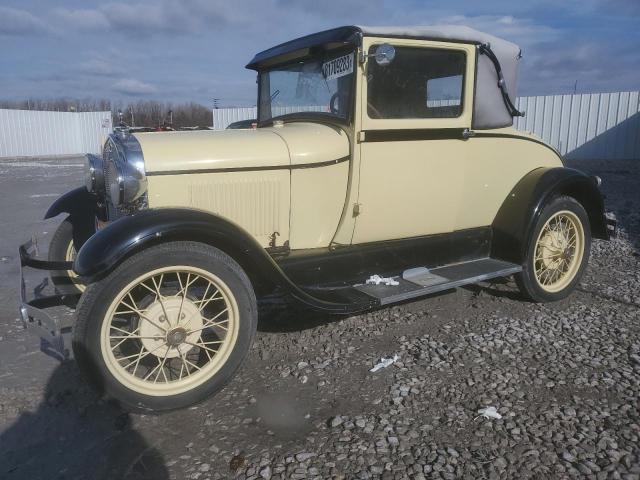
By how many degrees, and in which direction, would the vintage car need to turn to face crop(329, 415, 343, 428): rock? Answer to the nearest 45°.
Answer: approximately 45° to its left

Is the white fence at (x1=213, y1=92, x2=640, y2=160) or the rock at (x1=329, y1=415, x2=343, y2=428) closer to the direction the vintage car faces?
the rock

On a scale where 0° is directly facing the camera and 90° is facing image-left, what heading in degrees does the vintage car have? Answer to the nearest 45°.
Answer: approximately 45°

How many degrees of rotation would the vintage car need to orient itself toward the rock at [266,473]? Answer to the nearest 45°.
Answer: approximately 45° to its left

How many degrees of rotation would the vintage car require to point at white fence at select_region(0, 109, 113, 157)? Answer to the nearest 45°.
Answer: approximately 90° to its right

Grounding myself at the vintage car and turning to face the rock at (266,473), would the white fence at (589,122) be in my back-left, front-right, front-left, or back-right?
back-left

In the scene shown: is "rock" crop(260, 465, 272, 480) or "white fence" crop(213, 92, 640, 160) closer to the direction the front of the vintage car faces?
the rock

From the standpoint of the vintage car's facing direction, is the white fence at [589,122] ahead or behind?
behind
